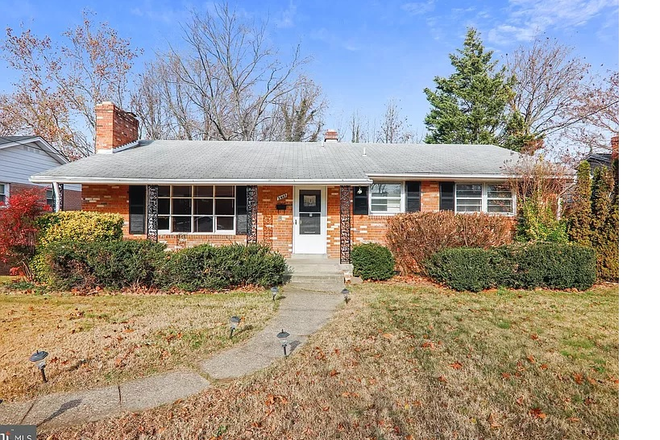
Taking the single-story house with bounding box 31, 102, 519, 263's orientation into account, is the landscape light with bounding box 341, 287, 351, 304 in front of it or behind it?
in front

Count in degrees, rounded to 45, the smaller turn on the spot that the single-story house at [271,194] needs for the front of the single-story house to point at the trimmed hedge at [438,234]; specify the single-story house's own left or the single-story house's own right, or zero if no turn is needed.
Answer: approximately 45° to the single-story house's own left

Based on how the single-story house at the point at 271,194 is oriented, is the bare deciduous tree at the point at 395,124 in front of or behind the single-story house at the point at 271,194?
behind

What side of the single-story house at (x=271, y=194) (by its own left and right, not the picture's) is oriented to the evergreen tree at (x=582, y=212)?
left

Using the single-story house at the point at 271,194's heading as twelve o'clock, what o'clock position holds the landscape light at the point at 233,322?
The landscape light is roughly at 12 o'clock from the single-story house.

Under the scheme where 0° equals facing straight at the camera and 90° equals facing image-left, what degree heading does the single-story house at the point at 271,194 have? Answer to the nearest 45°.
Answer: approximately 0°

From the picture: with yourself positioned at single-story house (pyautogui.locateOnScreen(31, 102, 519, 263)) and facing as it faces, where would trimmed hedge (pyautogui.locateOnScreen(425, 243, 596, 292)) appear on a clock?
The trimmed hedge is roughly at 10 o'clock from the single-story house.
